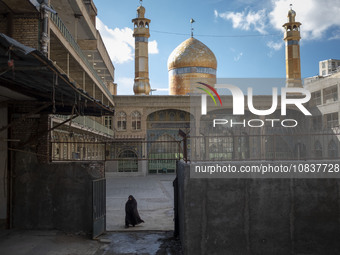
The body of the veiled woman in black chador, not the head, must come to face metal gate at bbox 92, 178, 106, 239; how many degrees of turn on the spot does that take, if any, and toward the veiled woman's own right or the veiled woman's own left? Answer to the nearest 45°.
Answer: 0° — they already face it

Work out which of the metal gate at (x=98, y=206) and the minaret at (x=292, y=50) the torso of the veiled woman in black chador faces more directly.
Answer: the metal gate

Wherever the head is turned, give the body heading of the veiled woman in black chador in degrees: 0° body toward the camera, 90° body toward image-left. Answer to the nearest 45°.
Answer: approximately 45°

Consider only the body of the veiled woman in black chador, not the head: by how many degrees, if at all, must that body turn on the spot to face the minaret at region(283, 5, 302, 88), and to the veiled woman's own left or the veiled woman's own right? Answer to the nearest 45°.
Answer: approximately 180°
